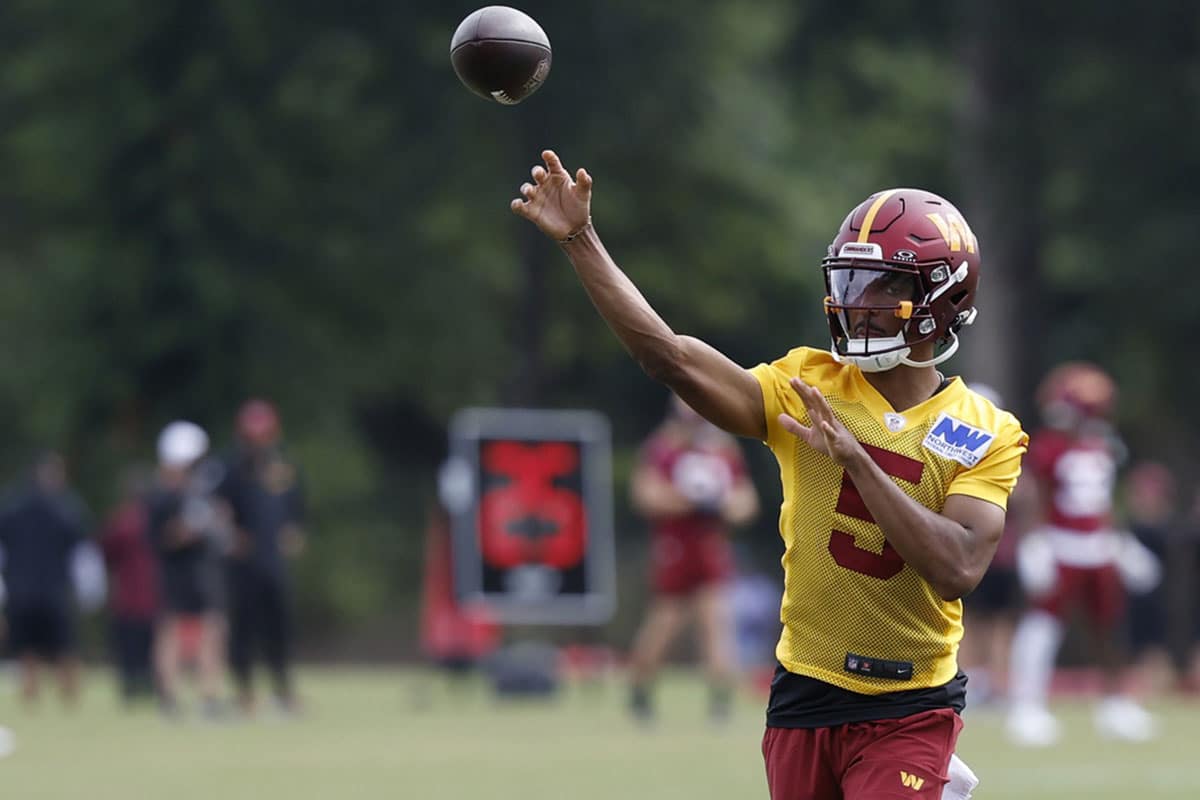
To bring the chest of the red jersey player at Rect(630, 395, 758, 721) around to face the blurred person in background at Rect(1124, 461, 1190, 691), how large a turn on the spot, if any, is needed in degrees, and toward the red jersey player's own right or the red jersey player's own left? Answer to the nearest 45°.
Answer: approximately 135° to the red jersey player's own left

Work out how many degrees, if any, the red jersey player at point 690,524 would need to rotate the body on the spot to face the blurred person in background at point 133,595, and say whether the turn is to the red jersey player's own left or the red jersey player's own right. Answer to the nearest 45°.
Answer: approximately 135° to the red jersey player's own right

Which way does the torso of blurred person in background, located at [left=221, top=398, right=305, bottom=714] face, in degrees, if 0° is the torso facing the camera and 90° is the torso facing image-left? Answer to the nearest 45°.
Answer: approximately 0°
